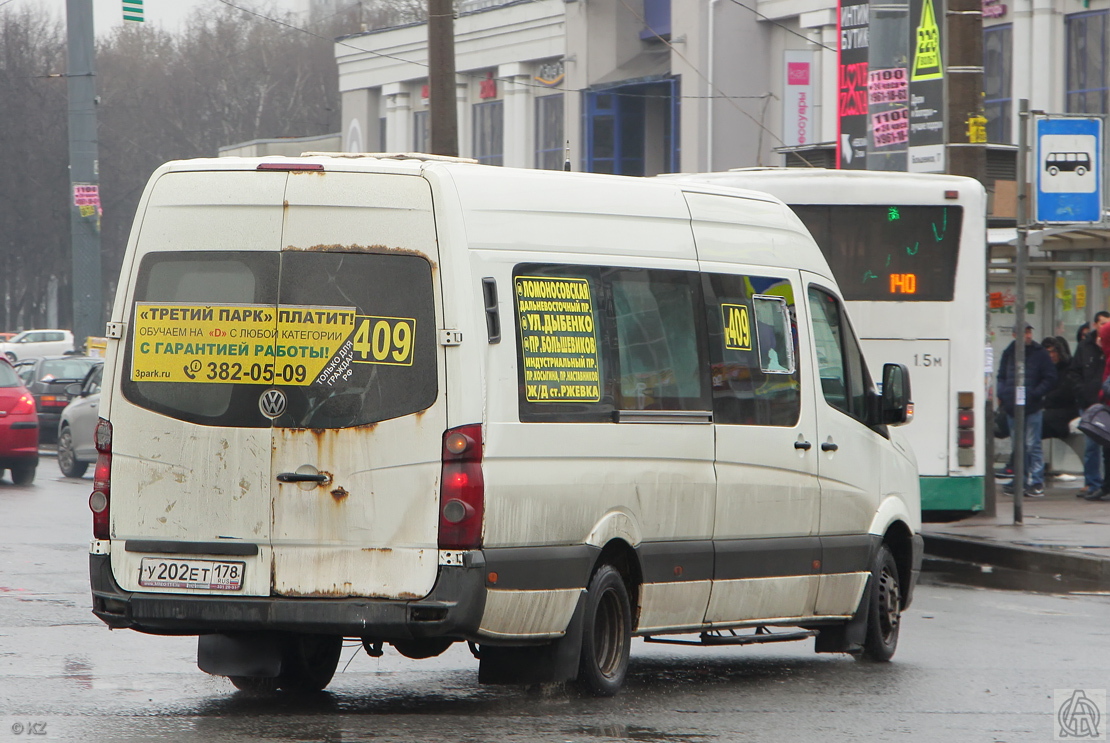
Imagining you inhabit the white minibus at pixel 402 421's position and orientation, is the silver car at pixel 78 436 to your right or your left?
on your left

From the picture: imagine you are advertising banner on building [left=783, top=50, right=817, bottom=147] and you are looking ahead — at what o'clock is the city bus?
The city bus is roughly at 12 o'clock from the advertising banner on building.

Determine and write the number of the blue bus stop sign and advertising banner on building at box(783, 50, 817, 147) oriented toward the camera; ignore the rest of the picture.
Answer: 2

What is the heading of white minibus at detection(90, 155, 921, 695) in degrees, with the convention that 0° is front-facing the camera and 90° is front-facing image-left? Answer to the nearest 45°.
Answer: approximately 225°

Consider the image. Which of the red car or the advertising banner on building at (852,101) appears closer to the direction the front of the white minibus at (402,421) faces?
the advertising banner on building

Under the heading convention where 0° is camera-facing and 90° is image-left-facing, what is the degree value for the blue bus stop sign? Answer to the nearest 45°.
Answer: approximately 0°

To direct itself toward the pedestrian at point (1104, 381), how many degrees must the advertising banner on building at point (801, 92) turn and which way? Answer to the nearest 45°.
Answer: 0° — it already faces them
